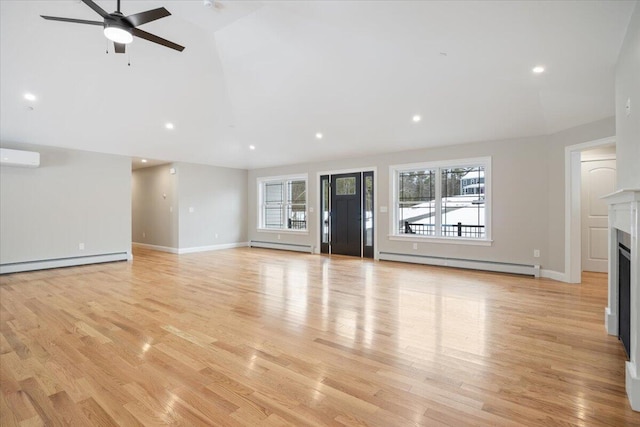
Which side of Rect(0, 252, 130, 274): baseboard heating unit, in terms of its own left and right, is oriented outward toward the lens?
front

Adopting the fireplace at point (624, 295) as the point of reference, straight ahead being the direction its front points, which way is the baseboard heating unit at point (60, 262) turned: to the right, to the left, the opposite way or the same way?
the opposite way

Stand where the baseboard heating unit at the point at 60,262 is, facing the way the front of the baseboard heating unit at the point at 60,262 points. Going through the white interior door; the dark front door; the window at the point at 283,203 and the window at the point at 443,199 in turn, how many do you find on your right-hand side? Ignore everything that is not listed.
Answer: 0

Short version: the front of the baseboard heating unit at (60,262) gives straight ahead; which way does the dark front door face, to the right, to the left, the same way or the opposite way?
to the right

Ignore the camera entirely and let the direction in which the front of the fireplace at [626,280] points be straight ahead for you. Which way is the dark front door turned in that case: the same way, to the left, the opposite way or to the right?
to the left

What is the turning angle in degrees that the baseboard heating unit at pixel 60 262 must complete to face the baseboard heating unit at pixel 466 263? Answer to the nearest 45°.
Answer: approximately 45° to its left

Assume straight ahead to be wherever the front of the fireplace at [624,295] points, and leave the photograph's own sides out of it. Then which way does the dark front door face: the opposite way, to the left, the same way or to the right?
to the left

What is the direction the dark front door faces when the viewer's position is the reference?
facing the viewer and to the left of the viewer

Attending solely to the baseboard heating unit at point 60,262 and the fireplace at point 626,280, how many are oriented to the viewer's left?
1

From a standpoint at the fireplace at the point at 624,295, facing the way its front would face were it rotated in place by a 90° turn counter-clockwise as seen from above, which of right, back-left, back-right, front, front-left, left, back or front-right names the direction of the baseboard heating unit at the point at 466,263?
back-right

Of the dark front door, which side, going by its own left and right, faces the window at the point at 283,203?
right

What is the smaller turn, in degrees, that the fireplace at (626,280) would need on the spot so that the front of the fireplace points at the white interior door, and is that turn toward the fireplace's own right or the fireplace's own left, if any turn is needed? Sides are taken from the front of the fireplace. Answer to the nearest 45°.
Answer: approximately 90° to the fireplace's own right

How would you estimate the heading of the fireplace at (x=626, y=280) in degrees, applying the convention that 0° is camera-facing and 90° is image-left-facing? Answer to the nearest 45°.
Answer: approximately 90°

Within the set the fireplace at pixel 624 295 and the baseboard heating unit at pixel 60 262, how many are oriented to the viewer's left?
1

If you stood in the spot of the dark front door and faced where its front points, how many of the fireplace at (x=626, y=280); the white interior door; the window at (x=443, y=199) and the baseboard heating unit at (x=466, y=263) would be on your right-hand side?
0

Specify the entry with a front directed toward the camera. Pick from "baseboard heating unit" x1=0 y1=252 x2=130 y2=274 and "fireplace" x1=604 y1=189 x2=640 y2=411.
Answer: the baseboard heating unit
